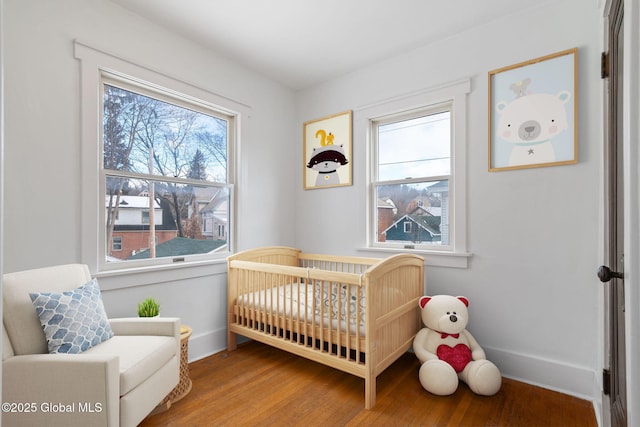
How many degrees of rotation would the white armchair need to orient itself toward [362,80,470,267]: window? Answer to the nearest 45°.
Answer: approximately 45° to its left

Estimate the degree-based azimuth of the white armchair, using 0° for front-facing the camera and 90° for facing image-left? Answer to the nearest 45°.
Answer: approximately 315°

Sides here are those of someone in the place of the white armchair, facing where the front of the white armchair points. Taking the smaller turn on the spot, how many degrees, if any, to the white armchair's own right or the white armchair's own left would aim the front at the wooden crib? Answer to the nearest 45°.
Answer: approximately 45° to the white armchair's own left

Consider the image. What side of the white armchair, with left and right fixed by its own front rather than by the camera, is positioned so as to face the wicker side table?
left

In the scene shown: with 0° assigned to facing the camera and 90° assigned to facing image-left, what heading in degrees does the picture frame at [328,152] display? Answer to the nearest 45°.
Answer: approximately 45°
